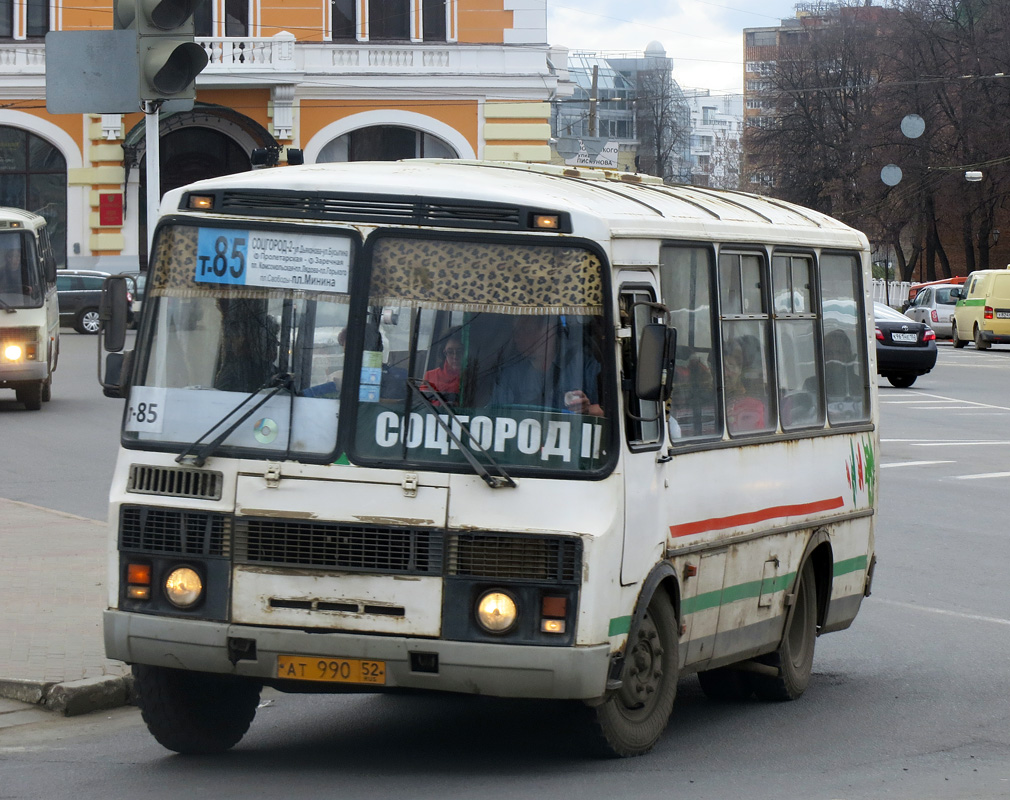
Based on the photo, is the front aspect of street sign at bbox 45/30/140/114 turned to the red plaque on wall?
yes

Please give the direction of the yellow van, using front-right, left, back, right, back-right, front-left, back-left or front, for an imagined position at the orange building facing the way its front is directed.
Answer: left

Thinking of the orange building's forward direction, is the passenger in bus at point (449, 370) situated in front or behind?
in front

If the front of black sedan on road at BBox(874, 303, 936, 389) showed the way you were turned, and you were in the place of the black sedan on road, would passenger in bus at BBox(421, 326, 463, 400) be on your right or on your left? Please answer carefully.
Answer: on your left

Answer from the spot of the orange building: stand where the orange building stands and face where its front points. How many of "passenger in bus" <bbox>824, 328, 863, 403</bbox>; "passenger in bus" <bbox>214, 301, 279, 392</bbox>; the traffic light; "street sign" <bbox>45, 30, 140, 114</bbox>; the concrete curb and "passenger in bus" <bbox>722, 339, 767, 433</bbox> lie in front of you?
6

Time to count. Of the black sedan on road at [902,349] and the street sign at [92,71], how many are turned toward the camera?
0

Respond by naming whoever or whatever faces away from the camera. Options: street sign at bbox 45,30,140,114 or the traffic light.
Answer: the street sign

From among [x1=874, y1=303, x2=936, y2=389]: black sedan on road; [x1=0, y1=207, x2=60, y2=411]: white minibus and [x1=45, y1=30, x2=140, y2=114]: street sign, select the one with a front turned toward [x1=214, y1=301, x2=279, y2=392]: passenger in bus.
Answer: the white minibus

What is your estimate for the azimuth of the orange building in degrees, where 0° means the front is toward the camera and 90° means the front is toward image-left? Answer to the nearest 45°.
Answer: approximately 0°

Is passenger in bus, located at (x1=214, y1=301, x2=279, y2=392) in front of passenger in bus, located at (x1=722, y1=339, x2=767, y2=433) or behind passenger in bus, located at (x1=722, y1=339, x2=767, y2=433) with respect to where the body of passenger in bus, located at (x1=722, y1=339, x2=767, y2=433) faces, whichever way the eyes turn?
in front

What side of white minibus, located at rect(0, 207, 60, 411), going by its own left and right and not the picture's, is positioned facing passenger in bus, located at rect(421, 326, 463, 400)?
front
